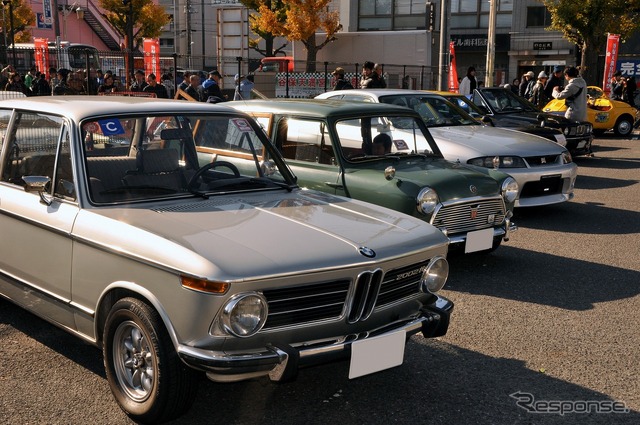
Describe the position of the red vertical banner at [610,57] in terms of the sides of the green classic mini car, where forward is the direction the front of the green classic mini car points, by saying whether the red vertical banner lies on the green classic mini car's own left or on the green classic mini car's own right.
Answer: on the green classic mini car's own left

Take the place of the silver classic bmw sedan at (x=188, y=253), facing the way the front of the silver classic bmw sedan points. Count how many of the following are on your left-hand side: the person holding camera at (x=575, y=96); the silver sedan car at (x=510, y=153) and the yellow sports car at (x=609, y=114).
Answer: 3

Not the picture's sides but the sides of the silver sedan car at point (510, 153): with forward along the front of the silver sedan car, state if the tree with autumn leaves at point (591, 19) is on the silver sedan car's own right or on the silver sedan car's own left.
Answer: on the silver sedan car's own left

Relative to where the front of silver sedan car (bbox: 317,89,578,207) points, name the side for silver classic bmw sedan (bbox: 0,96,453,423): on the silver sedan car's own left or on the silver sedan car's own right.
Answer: on the silver sedan car's own right

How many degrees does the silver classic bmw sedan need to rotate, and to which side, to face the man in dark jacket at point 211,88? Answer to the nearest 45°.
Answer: approximately 135° to its left

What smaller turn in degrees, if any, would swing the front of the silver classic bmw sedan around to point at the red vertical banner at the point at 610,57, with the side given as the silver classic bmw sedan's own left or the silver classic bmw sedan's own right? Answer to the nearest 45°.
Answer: approximately 90° to the silver classic bmw sedan's own left

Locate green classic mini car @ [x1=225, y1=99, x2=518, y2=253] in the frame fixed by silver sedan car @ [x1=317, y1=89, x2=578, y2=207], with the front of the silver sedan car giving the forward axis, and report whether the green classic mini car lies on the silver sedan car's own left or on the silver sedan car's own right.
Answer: on the silver sedan car's own right

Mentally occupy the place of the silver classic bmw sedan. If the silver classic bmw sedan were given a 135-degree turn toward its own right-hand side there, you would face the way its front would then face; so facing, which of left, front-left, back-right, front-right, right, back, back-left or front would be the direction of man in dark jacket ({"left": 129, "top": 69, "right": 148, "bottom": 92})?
right

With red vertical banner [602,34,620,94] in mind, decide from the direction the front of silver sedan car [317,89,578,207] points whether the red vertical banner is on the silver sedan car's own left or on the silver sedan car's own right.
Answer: on the silver sedan car's own left

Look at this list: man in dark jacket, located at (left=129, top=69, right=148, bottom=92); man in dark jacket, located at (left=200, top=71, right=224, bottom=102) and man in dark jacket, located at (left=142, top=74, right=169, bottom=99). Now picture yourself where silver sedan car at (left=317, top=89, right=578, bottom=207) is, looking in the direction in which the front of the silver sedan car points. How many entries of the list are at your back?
3

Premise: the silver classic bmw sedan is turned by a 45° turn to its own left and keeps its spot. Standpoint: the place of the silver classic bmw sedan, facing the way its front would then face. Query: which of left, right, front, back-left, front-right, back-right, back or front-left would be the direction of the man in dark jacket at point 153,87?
left
